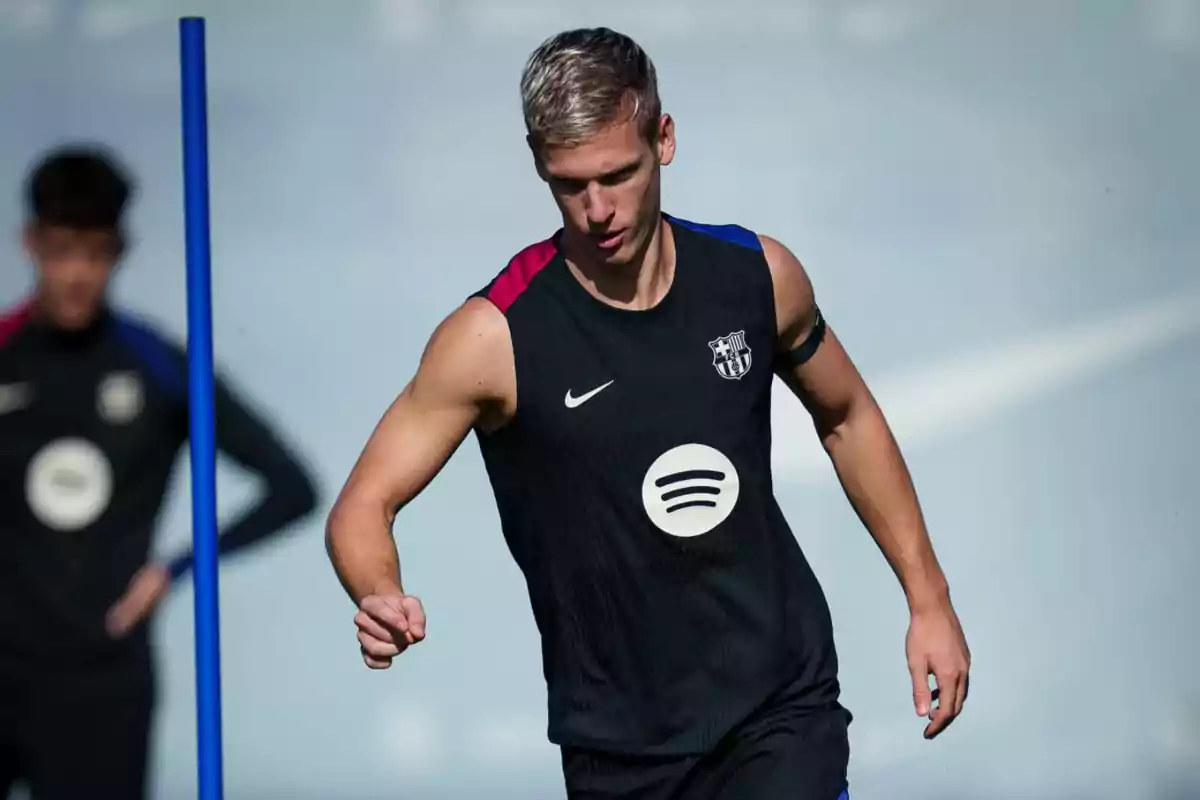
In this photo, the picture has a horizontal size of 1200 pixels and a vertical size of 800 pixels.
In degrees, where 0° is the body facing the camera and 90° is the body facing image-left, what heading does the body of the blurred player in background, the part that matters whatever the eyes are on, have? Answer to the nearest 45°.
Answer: approximately 0°

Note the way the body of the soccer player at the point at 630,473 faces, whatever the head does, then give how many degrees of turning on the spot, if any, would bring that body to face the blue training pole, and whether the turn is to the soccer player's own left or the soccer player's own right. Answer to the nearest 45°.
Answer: approximately 90° to the soccer player's own right

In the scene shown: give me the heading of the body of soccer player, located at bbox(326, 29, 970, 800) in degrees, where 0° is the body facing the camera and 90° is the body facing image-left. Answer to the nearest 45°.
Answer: approximately 0°
